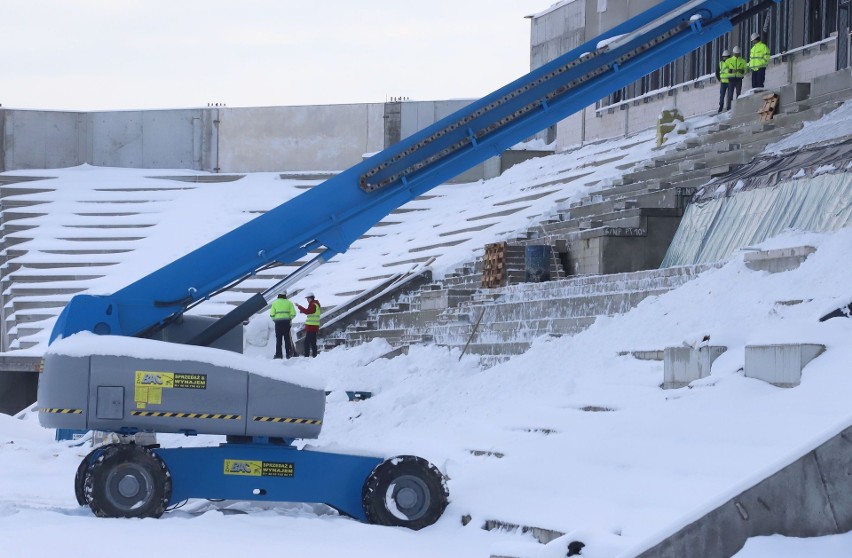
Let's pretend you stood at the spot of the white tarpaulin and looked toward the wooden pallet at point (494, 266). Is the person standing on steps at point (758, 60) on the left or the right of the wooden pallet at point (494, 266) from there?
right

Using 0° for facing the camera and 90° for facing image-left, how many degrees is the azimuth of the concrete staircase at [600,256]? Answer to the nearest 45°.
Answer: approximately 45°

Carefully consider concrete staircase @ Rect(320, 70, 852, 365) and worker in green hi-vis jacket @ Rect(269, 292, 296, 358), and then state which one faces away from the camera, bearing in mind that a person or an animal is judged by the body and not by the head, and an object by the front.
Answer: the worker in green hi-vis jacket

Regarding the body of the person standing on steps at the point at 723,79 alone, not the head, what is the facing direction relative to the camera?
to the viewer's right

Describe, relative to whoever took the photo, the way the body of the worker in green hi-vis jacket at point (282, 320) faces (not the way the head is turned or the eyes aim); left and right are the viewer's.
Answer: facing away from the viewer
